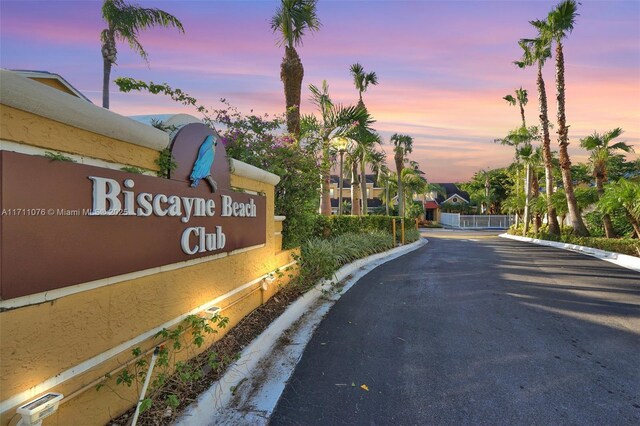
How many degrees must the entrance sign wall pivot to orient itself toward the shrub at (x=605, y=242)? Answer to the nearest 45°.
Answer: approximately 45° to its left

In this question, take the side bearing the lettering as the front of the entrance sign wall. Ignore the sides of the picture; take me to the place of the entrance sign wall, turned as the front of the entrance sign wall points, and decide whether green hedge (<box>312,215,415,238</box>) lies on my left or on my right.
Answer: on my left

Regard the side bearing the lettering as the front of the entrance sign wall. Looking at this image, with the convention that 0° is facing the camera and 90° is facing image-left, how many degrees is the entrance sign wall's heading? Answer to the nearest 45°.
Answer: approximately 315°

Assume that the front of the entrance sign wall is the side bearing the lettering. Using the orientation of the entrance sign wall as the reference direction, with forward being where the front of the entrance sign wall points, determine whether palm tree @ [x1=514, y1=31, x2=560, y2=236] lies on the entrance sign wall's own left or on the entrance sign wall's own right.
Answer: on the entrance sign wall's own left

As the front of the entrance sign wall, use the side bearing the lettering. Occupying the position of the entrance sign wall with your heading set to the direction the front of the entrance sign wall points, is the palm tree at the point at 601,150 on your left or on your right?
on your left

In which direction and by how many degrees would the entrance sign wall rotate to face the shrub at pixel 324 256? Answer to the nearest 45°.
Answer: approximately 90° to its left

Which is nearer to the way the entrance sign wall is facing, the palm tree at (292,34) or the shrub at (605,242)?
the shrub

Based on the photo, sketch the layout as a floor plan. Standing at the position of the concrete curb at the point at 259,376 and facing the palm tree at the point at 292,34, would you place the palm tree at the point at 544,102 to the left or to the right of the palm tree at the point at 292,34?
right

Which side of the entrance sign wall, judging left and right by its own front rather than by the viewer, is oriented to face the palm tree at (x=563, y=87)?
left

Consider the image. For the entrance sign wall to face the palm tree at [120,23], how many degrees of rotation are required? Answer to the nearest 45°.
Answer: approximately 135° to its left
